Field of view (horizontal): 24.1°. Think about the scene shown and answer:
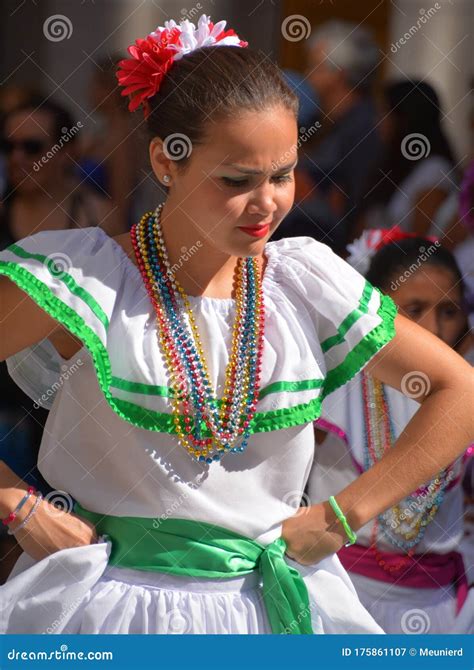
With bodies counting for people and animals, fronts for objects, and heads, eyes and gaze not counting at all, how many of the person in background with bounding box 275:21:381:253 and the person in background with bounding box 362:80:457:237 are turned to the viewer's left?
2

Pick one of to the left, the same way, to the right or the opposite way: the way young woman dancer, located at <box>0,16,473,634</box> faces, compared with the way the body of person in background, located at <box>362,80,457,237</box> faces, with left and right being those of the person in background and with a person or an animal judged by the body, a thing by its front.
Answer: to the left

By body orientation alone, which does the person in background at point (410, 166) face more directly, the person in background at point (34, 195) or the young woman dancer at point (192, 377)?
the person in background

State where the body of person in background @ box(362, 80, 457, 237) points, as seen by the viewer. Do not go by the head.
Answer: to the viewer's left

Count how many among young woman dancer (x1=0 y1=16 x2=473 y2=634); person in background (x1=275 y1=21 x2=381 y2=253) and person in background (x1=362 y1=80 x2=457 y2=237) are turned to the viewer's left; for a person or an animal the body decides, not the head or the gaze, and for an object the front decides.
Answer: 2

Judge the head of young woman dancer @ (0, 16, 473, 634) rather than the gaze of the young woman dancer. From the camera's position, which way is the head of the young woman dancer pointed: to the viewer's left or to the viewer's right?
to the viewer's right

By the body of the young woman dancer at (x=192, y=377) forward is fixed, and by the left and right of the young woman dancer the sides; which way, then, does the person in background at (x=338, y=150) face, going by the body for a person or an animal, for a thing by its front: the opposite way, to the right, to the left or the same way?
to the right

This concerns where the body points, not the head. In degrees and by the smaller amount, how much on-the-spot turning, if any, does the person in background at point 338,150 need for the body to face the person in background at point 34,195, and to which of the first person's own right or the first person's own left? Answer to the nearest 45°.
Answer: approximately 45° to the first person's own left

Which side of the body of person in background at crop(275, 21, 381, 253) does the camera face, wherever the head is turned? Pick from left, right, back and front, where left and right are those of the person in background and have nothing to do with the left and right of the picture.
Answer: left
